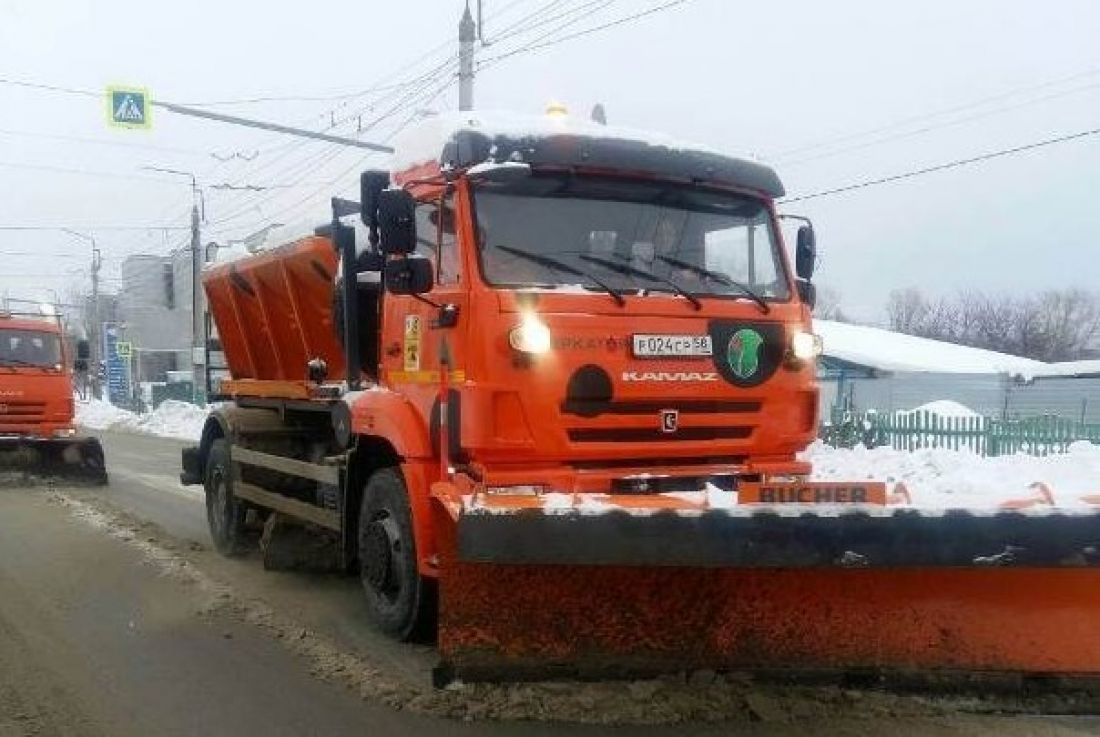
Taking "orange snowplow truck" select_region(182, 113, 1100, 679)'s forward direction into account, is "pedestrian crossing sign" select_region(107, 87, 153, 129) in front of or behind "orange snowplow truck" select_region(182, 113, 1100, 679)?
behind

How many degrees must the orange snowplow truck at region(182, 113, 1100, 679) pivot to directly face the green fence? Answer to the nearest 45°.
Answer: approximately 90° to its left

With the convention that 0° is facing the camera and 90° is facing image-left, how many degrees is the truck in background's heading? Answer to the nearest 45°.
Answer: approximately 0°

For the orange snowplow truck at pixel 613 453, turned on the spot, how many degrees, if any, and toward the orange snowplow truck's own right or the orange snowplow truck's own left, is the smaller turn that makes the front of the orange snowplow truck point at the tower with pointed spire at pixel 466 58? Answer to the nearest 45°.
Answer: approximately 135° to the orange snowplow truck's own left

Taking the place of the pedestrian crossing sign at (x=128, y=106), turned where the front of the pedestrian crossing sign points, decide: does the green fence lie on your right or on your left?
on your left

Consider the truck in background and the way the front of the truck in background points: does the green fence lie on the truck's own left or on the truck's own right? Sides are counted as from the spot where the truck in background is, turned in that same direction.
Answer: on the truck's own left

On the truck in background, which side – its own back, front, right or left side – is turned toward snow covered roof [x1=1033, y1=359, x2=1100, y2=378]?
left

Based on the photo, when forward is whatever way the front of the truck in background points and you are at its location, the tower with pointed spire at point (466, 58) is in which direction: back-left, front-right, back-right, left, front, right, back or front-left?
left

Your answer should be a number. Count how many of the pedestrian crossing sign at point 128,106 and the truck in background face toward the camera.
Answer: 2
